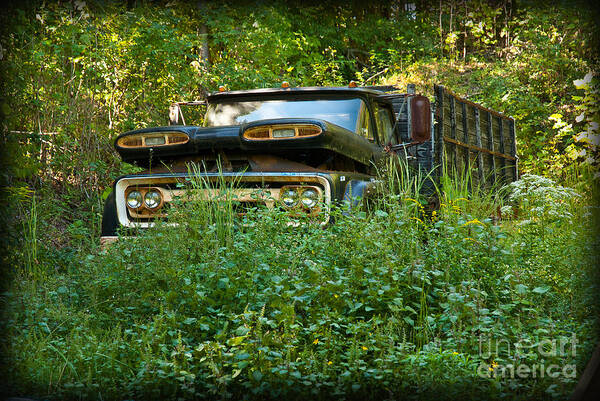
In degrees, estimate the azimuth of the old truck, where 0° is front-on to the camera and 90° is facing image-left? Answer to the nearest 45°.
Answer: approximately 45°
